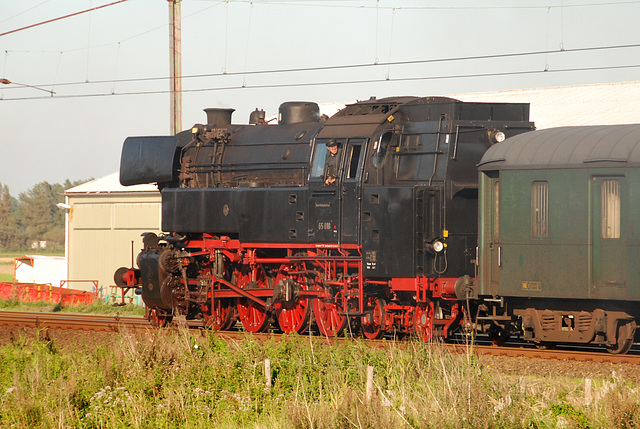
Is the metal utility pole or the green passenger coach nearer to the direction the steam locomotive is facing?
the metal utility pole

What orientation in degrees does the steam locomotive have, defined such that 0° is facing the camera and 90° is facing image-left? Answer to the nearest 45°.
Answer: approximately 135°

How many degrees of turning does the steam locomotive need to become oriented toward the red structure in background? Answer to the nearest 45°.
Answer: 0° — it already faces it

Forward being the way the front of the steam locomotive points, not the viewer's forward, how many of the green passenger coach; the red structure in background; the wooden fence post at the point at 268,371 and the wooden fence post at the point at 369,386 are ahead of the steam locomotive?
1

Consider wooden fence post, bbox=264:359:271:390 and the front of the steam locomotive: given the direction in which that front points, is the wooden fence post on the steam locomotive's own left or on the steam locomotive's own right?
on the steam locomotive's own left

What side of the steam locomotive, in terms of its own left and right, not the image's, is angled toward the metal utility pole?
front

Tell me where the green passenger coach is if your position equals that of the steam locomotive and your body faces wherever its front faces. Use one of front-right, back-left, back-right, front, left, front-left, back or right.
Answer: back

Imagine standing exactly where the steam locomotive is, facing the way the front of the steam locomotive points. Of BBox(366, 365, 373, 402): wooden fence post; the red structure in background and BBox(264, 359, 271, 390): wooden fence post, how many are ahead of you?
1

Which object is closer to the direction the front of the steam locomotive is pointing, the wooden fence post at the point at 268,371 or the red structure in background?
the red structure in background
